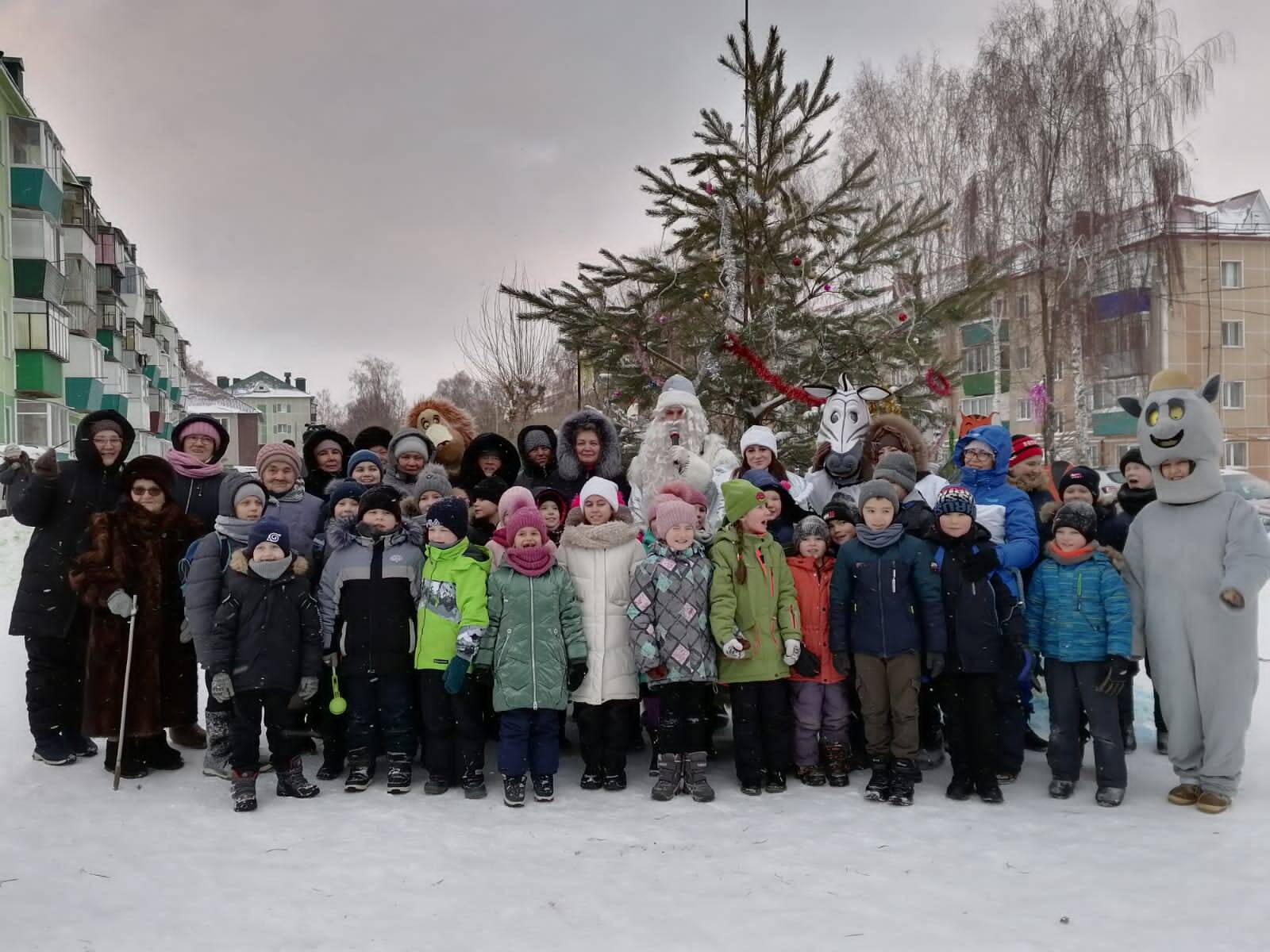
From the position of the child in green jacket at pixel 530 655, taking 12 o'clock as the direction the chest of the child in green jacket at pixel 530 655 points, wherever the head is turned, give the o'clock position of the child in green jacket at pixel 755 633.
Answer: the child in green jacket at pixel 755 633 is roughly at 9 o'clock from the child in green jacket at pixel 530 655.

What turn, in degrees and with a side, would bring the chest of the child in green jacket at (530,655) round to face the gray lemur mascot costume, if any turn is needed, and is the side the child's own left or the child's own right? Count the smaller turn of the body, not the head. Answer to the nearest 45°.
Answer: approximately 90° to the child's own left

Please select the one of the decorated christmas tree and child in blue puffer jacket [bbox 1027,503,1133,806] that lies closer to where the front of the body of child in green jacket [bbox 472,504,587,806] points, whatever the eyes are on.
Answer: the child in blue puffer jacket

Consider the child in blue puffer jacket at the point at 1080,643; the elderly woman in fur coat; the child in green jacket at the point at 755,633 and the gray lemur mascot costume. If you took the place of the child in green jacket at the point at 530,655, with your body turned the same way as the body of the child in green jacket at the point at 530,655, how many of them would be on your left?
3

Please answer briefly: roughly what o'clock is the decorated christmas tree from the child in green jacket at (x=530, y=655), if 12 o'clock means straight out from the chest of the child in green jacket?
The decorated christmas tree is roughly at 7 o'clock from the child in green jacket.

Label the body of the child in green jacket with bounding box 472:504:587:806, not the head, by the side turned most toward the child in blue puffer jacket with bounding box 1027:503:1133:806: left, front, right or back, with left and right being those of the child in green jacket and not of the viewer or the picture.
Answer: left

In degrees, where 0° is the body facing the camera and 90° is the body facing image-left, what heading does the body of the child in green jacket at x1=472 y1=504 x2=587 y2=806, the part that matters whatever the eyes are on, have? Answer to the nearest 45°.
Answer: approximately 0°
